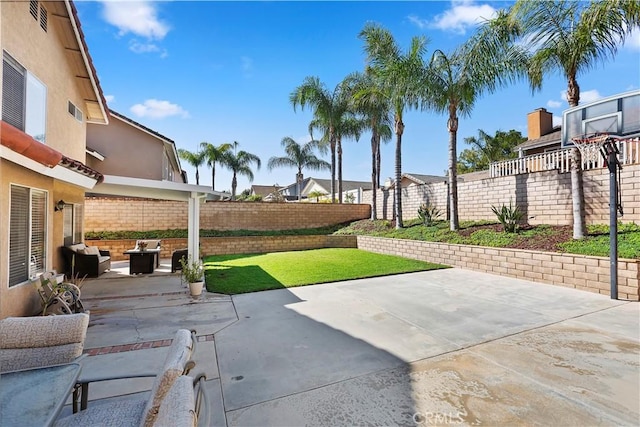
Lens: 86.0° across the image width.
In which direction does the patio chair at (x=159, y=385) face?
to the viewer's left

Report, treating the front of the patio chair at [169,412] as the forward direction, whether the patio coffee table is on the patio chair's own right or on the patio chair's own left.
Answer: on the patio chair's own right

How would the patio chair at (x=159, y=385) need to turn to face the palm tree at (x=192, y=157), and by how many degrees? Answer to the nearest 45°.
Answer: approximately 90° to its right

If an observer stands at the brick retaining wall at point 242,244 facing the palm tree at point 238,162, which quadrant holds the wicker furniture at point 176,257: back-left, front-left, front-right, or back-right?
back-left

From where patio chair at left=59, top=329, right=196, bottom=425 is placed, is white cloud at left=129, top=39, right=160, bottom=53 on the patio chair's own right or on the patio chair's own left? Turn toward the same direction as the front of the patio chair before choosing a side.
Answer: on the patio chair's own right

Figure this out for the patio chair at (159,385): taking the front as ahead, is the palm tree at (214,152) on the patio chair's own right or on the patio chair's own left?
on the patio chair's own right

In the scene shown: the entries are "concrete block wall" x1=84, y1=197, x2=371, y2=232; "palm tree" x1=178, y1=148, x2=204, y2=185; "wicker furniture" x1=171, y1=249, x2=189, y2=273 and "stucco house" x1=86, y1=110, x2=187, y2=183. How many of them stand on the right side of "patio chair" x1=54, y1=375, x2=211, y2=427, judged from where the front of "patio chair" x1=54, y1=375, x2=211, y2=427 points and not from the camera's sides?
4

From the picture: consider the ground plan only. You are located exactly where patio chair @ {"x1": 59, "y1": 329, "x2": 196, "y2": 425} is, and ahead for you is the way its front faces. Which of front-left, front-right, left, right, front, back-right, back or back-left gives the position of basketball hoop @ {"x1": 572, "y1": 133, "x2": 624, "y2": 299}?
back

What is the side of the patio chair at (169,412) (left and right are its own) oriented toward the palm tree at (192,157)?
right

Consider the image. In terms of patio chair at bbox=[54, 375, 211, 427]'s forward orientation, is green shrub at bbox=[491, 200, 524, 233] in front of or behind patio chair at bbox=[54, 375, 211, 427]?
behind

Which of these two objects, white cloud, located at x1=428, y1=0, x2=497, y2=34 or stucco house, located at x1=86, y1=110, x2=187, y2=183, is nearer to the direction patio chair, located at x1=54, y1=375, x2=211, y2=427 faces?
the stucco house

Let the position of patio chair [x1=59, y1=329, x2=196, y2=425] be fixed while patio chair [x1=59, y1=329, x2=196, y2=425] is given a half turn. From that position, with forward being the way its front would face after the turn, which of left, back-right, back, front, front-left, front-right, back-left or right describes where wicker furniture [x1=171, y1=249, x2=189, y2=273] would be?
left

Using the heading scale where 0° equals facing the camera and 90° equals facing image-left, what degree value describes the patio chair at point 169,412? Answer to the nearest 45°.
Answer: approximately 90°
